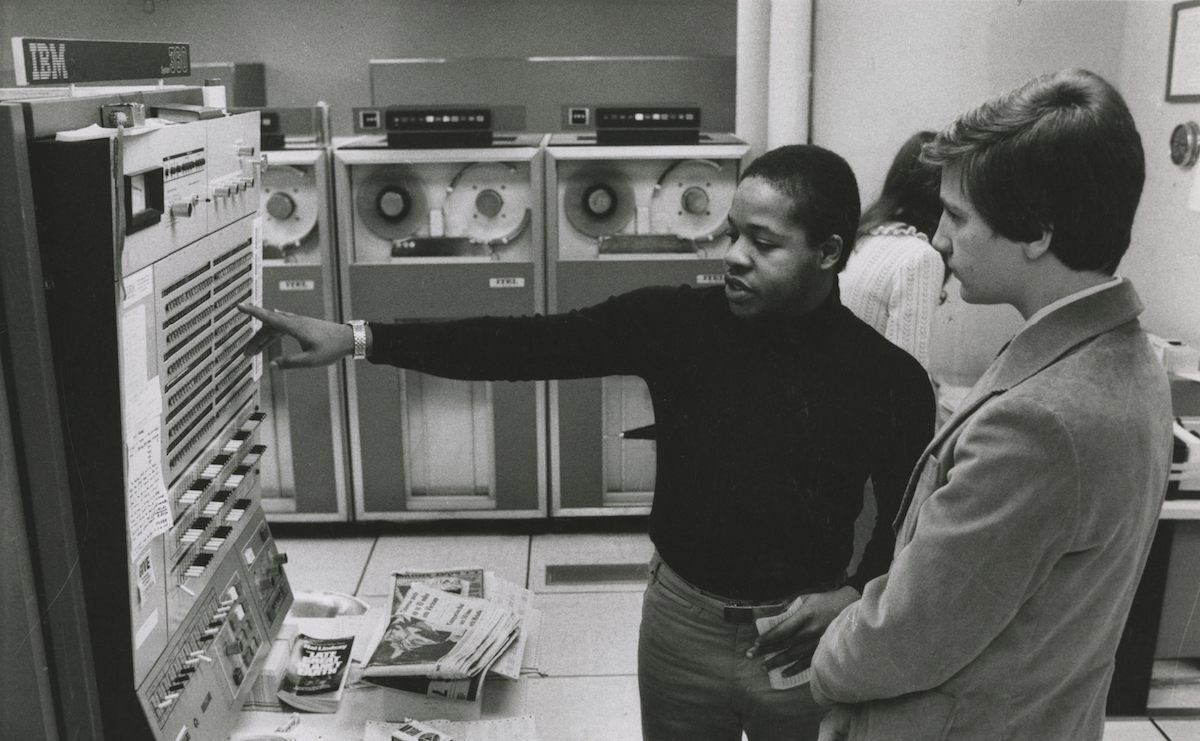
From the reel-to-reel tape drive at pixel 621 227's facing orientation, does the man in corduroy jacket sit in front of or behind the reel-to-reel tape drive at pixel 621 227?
in front

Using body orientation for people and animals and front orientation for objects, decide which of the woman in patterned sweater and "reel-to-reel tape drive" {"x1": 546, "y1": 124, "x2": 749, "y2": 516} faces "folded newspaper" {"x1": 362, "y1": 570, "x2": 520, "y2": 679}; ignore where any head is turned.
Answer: the reel-to-reel tape drive

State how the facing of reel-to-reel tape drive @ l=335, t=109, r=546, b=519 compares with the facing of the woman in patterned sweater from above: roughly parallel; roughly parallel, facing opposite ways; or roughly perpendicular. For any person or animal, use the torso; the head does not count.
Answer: roughly perpendicular

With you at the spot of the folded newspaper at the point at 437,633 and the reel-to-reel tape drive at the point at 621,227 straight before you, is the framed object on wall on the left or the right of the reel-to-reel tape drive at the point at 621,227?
right

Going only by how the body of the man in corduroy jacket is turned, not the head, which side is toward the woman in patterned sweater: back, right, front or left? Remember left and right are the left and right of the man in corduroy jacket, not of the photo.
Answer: right

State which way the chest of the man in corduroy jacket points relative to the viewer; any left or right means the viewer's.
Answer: facing to the left of the viewer

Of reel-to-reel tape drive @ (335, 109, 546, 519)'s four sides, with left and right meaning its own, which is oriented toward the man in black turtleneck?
front

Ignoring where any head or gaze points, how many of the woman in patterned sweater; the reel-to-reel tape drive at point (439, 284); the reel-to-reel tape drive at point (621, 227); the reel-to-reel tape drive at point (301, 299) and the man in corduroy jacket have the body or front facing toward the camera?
3

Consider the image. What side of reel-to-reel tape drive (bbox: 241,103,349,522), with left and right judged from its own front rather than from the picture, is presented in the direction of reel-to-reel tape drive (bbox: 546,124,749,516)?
left

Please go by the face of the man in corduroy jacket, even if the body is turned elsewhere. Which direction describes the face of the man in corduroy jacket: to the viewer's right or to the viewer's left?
to the viewer's left

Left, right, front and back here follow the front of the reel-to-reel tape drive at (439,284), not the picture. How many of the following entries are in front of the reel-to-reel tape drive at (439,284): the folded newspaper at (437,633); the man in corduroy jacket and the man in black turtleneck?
3

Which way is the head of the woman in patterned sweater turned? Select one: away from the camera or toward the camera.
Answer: away from the camera

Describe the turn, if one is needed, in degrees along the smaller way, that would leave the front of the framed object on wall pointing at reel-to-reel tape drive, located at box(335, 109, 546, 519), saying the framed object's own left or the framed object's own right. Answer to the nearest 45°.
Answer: approximately 45° to the framed object's own right

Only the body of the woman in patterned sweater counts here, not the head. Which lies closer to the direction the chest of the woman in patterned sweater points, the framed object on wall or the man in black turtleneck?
the framed object on wall

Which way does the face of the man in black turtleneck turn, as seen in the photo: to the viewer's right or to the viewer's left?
to the viewer's left
